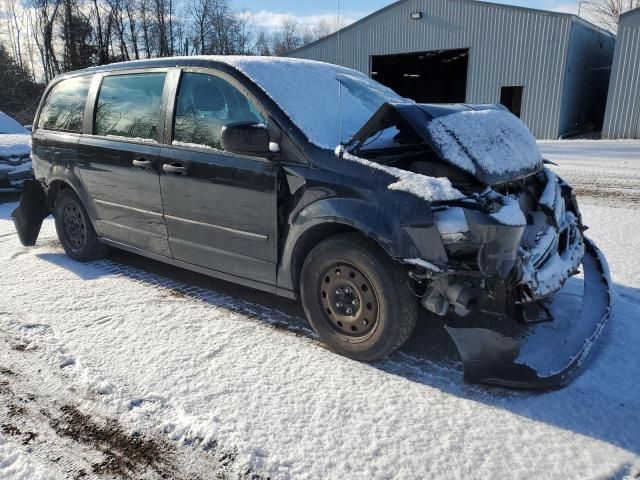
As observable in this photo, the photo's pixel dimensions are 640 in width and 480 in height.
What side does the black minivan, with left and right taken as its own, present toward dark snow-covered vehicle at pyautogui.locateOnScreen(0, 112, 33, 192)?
back

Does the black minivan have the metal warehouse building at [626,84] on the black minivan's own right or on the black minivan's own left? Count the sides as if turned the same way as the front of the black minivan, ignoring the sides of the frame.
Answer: on the black minivan's own left

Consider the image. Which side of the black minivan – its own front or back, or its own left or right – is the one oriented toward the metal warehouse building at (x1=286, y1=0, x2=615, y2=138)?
left
